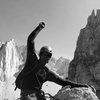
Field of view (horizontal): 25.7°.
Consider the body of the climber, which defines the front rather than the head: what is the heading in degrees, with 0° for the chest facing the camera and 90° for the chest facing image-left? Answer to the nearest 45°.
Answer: approximately 315°
